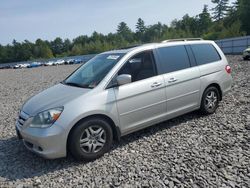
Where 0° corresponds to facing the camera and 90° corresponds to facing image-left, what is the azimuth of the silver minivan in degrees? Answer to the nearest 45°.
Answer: approximately 45°
